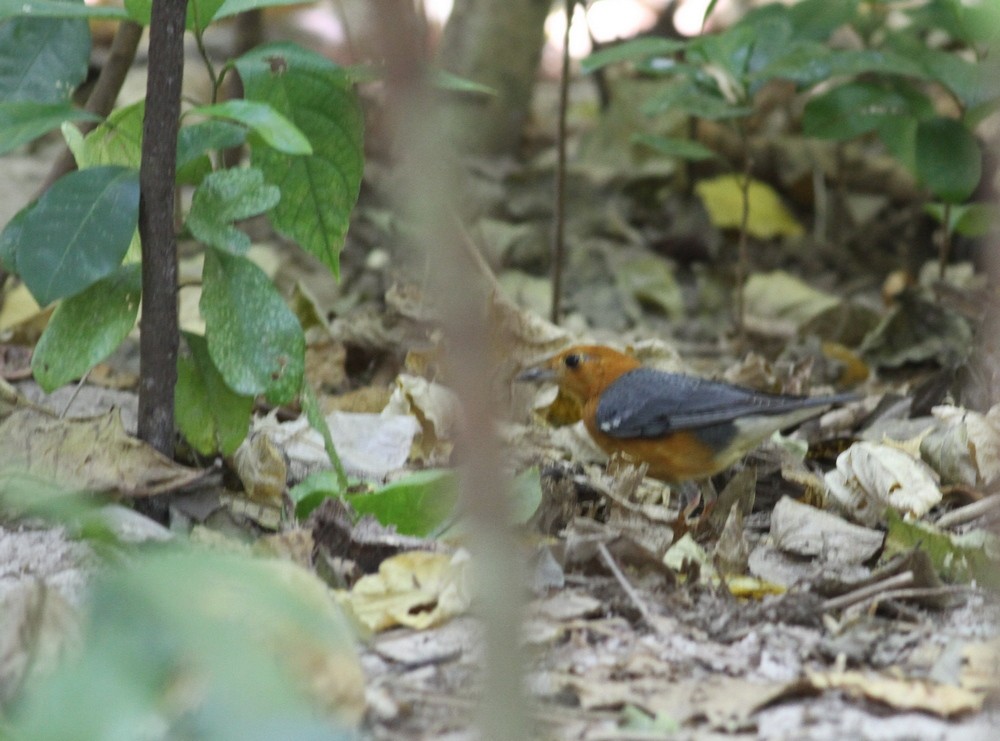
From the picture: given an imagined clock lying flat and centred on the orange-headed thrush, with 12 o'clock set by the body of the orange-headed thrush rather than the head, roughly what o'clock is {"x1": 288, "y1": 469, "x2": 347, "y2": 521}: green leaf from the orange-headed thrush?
The green leaf is roughly at 12 o'clock from the orange-headed thrush.

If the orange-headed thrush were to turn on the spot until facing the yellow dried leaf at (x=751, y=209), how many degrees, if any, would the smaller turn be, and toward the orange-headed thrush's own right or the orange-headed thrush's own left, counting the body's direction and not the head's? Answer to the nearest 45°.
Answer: approximately 90° to the orange-headed thrush's own right

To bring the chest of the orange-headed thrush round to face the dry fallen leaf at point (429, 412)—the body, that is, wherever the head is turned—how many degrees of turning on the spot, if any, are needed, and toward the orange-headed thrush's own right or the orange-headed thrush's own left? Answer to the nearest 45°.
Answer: approximately 45° to the orange-headed thrush's own left

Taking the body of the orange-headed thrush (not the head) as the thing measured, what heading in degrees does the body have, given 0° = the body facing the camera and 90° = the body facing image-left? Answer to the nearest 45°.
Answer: approximately 90°

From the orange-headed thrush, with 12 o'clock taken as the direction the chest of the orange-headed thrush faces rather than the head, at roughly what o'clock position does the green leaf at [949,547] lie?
The green leaf is roughly at 8 o'clock from the orange-headed thrush.

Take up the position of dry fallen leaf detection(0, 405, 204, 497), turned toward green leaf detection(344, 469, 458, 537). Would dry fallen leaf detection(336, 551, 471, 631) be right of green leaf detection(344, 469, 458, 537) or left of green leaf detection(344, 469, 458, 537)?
right

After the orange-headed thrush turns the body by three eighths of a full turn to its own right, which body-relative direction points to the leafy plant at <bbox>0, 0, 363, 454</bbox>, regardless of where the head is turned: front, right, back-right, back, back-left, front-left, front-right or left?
back

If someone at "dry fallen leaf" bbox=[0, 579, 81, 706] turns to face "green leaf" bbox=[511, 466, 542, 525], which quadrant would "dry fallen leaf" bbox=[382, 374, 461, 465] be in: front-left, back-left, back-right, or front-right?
front-left

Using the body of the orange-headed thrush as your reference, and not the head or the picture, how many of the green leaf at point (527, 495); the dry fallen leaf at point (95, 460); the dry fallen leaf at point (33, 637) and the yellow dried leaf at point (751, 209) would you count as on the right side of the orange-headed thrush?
1

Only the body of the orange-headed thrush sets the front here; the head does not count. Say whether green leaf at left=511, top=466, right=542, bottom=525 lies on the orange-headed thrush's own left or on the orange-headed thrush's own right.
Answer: on the orange-headed thrush's own left

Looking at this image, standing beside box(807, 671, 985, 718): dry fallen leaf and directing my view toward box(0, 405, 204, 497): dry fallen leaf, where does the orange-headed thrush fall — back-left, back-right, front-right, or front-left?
front-right

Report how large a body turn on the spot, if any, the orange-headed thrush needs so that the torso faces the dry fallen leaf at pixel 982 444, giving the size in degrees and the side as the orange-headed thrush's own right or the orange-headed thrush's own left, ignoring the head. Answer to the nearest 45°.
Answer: approximately 135° to the orange-headed thrush's own left

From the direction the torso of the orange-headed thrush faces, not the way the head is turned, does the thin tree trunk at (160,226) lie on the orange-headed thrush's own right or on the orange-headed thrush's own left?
on the orange-headed thrush's own left

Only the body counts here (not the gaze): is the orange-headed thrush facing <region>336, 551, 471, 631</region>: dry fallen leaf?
no

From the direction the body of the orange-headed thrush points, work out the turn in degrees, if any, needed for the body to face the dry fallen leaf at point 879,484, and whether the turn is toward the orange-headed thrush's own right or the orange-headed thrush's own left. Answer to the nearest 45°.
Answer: approximately 135° to the orange-headed thrush's own left
